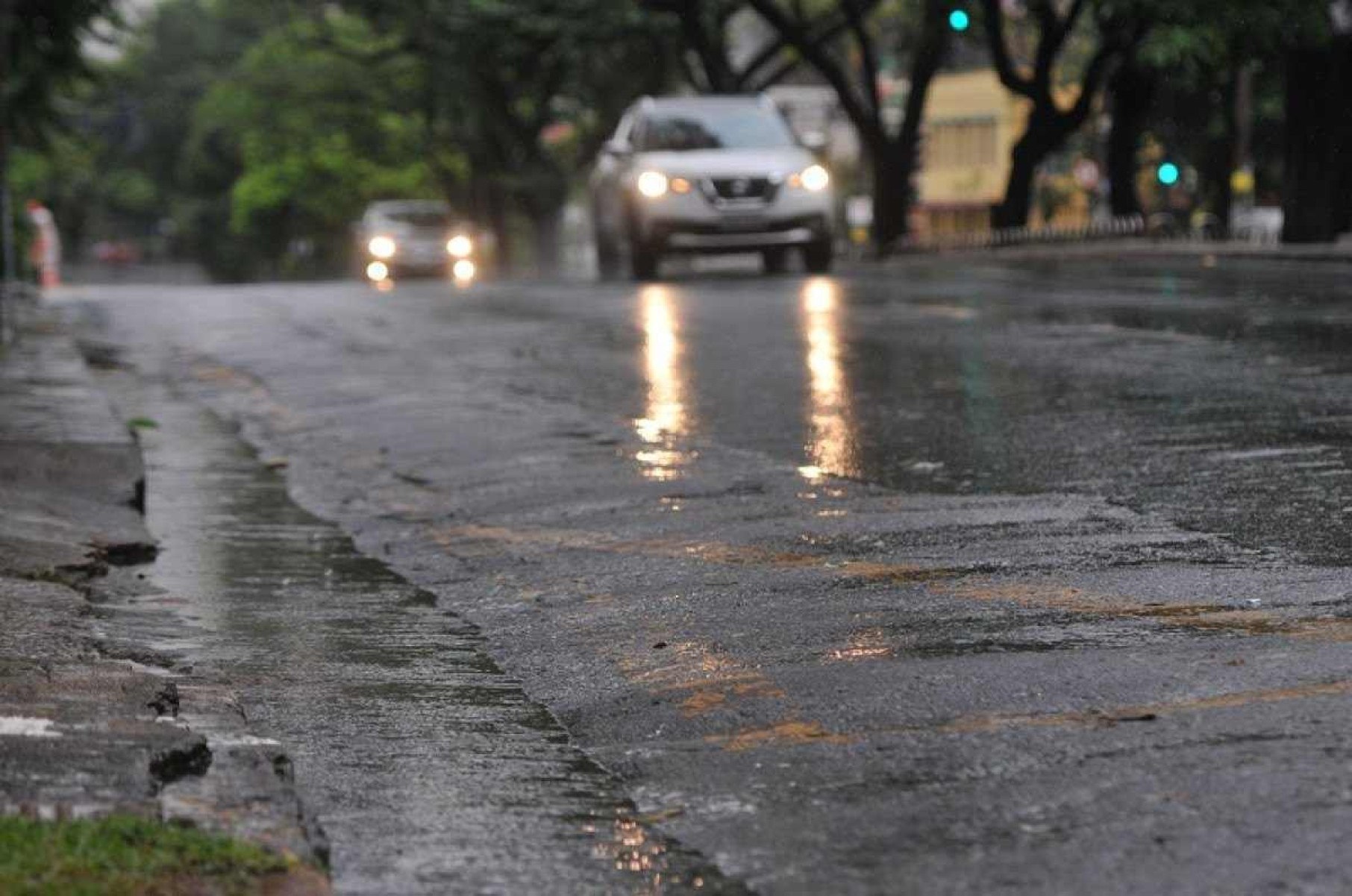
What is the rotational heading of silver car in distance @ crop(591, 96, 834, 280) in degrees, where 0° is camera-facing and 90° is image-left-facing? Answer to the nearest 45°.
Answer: approximately 0°

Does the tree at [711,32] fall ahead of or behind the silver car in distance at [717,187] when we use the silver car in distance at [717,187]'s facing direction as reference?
behind

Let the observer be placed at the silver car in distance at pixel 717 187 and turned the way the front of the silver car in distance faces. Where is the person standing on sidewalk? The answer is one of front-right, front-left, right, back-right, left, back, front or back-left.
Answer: back-right

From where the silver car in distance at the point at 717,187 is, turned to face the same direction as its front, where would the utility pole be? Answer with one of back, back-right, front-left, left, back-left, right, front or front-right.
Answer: right

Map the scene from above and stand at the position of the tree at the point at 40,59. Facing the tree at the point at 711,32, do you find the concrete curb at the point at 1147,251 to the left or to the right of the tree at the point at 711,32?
right
